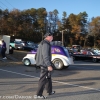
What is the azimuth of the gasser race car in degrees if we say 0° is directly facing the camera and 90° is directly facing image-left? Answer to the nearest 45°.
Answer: approximately 135°

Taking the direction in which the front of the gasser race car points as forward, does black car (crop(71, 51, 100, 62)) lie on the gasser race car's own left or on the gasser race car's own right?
on the gasser race car's own right

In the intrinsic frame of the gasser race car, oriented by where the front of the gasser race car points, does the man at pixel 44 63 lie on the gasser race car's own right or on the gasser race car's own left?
on the gasser race car's own left
